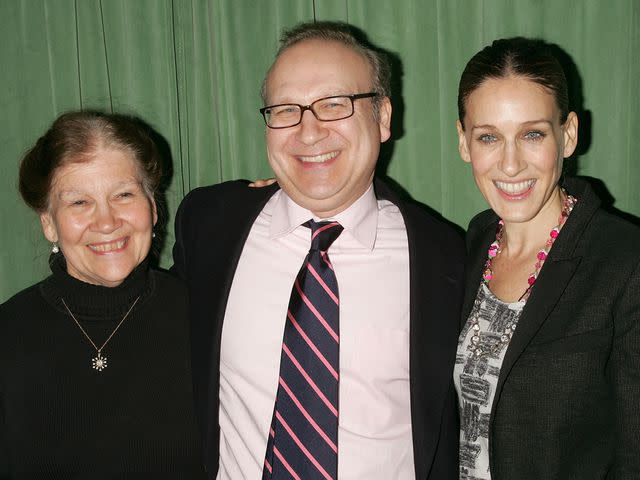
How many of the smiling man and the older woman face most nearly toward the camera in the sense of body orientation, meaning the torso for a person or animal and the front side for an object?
2
